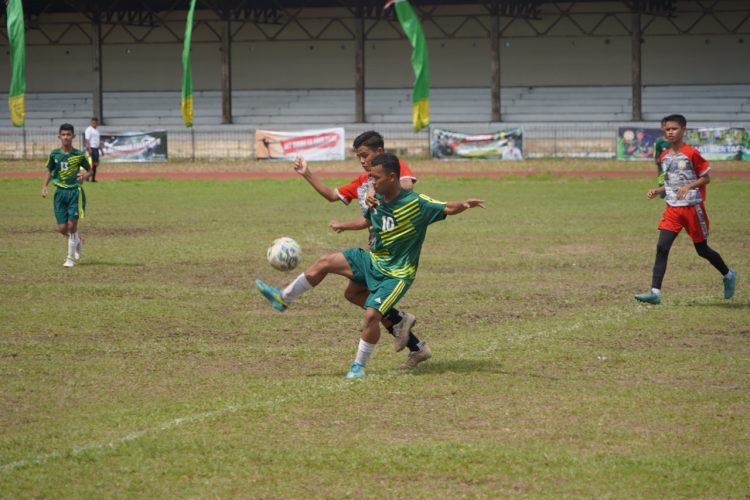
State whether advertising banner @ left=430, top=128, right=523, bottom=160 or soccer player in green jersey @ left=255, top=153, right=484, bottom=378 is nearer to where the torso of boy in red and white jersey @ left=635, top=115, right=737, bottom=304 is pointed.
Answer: the soccer player in green jersey

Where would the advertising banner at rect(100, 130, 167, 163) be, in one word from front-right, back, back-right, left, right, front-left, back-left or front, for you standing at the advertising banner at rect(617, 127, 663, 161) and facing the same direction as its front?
right

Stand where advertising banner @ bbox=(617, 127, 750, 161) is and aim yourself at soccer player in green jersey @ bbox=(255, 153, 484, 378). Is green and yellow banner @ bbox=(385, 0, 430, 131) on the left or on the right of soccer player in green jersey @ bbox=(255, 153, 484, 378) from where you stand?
right

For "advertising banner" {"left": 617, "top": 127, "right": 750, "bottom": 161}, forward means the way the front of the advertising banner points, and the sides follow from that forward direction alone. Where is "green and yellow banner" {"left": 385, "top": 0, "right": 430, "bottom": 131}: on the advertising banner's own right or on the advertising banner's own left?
on the advertising banner's own right

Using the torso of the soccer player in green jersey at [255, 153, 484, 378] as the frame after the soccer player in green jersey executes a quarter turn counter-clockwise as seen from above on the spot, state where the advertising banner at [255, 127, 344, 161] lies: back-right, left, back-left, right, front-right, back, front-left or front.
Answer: back-left

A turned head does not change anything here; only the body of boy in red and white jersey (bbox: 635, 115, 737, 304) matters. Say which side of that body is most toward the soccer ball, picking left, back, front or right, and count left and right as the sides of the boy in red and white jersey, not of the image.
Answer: front

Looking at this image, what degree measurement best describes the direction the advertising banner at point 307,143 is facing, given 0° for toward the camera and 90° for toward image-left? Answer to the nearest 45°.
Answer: approximately 0°

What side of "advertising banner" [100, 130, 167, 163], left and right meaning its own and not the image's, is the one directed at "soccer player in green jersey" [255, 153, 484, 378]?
front

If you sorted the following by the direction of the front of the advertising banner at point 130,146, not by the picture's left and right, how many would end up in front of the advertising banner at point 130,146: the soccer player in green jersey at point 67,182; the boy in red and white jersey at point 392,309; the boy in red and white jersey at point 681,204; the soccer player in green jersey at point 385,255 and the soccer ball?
5
